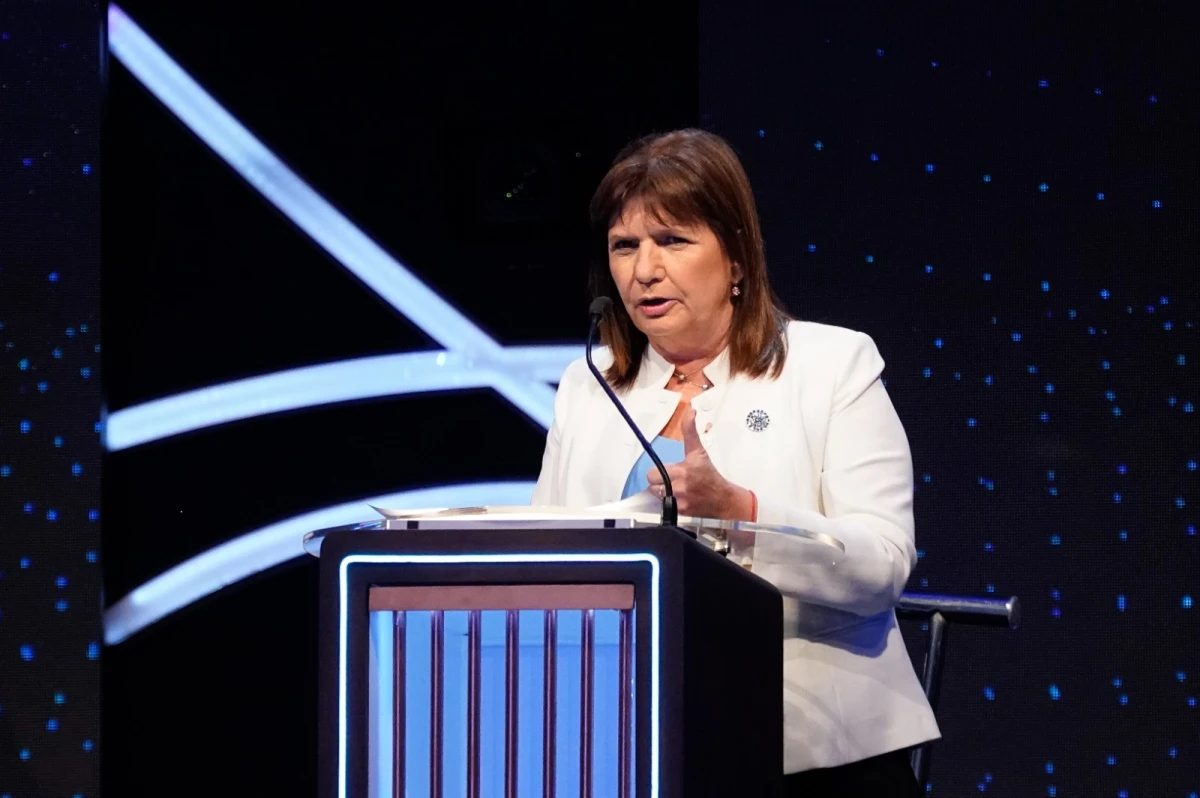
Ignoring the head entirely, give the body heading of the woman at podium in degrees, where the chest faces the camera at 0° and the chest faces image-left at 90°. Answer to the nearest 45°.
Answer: approximately 45°

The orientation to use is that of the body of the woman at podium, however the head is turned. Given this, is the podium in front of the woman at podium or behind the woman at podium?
in front
